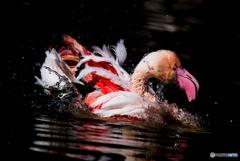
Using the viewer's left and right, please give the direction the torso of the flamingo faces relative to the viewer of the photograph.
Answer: facing to the right of the viewer
